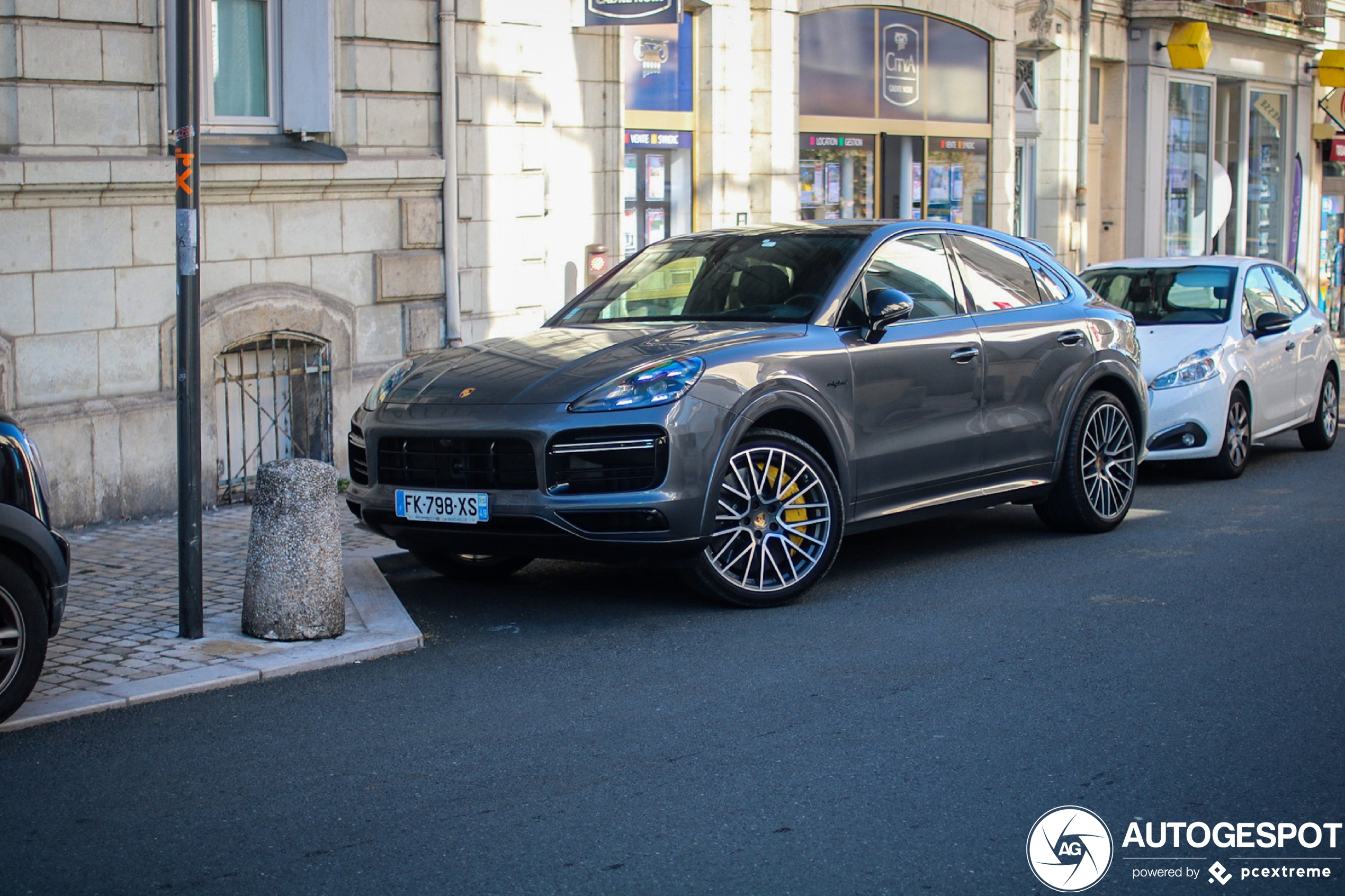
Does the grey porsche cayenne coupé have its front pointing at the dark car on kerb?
yes

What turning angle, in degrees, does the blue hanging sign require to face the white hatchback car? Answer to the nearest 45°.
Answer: approximately 45° to its left

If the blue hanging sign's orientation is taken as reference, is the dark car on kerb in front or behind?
in front

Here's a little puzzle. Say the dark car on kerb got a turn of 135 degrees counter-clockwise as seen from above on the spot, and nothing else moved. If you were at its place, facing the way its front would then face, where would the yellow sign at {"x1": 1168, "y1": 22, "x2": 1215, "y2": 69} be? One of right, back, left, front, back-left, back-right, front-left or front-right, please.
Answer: left

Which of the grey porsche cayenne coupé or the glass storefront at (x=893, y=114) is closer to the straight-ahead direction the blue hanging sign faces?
the grey porsche cayenne coupé

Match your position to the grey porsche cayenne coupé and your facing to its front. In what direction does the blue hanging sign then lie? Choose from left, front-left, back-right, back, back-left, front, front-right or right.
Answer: back-right

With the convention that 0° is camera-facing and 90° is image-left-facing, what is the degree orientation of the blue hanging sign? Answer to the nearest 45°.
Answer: approximately 0°

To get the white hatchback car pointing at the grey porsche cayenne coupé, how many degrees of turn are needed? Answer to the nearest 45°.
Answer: approximately 45° to its left

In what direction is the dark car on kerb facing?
to the viewer's left

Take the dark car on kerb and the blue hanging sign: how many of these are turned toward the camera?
1

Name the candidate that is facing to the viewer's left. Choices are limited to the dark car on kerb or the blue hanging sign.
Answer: the dark car on kerb

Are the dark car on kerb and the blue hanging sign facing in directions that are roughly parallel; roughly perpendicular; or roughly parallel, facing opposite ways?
roughly perpendicular
